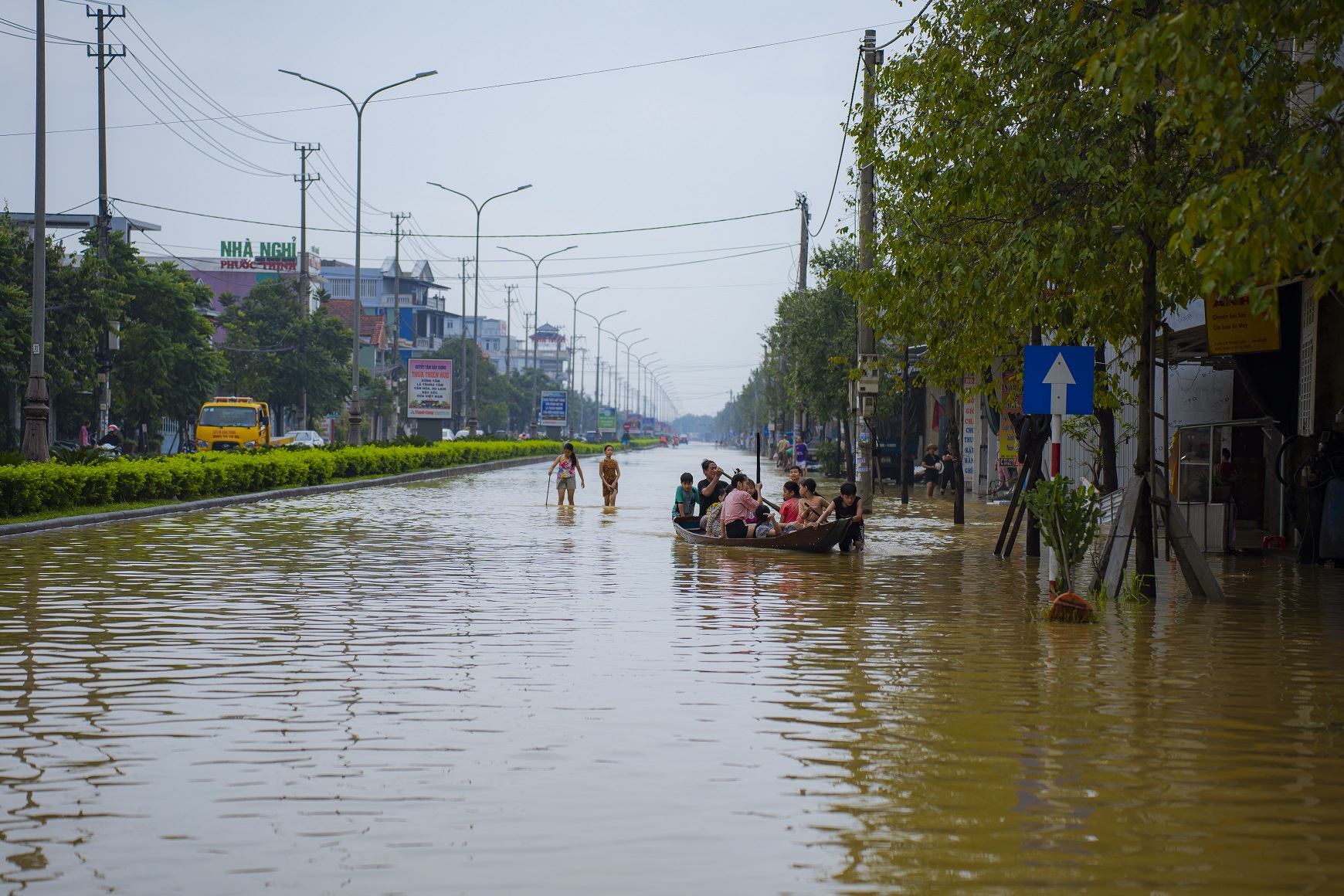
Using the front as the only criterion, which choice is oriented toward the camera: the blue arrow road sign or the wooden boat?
the blue arrow road sign

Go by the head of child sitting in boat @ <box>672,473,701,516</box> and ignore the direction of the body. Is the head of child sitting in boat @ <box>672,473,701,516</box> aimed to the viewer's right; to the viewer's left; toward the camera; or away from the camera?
toward the camera

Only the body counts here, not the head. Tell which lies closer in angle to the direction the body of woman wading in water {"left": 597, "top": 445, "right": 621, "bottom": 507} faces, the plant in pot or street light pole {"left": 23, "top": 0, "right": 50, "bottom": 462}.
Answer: the plant in pot

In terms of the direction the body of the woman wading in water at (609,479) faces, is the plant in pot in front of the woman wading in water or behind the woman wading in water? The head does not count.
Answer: in front

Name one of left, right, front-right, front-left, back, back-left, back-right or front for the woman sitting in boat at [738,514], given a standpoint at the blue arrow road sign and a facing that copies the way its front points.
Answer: back-right

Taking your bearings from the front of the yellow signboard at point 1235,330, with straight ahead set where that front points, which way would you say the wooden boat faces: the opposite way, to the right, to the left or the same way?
to the left

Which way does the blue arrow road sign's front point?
toward the camera

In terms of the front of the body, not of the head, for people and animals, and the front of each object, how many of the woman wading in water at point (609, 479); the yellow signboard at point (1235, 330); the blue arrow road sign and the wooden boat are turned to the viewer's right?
1

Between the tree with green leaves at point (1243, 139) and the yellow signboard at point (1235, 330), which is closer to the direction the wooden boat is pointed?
the yellow signboard

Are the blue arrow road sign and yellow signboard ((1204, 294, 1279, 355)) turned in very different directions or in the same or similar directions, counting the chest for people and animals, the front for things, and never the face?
same or similar directions

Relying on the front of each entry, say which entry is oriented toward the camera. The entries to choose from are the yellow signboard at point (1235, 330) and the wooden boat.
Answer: the yellow signboard

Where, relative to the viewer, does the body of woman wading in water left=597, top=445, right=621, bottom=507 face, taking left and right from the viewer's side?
facing the viewer

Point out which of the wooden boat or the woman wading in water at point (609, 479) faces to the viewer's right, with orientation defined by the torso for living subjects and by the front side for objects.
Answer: the wooden boat

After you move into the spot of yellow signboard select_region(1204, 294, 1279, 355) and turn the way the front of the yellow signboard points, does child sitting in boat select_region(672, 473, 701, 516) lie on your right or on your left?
on your right
